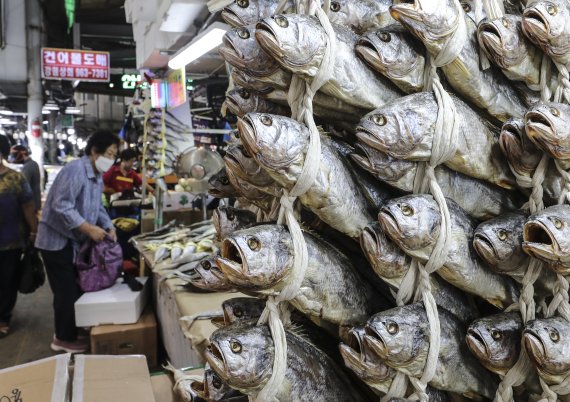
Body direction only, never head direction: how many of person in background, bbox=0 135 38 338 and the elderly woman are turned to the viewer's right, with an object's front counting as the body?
1

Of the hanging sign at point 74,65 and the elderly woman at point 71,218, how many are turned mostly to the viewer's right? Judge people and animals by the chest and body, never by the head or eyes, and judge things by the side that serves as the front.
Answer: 1

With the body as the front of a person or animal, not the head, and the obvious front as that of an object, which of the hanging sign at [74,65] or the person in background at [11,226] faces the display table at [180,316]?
the hanging sign

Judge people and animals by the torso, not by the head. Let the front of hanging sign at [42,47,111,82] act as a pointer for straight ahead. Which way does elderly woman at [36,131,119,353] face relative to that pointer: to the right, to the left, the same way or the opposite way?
to the left

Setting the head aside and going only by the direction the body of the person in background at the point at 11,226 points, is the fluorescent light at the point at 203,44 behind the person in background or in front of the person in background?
behind

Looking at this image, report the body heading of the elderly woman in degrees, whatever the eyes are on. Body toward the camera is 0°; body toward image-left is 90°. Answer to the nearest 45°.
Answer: approximately 270°

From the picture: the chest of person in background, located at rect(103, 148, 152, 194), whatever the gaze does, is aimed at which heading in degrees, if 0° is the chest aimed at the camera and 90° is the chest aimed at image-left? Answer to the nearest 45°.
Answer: approximately 315°

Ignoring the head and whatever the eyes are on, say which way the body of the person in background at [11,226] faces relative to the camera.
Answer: away from the camera

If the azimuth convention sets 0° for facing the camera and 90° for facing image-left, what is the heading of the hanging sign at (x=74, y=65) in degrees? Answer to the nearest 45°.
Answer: approximately 0°

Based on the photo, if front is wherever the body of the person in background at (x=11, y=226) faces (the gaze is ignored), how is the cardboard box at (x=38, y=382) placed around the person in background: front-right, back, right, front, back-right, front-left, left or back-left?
back

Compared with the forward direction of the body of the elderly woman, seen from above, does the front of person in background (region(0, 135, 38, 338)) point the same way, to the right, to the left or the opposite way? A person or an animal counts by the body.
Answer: to the left
